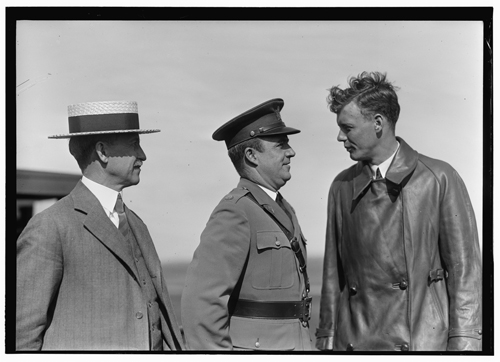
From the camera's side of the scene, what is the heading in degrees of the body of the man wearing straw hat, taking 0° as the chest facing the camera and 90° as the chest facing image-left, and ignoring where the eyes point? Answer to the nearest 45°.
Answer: approximately 315°

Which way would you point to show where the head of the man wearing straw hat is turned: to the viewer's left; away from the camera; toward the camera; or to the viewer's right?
to the viewer's right

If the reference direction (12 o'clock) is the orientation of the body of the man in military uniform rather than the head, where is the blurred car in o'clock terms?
The blurred car is roughly at 7 o'clock from the man in military uniform.

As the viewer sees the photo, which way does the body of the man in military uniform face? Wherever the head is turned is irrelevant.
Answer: to the viewer's right

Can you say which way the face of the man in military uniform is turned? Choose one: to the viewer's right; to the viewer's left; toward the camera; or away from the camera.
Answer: to the viewer's right

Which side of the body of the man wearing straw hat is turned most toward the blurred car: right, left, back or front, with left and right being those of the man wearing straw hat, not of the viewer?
back
